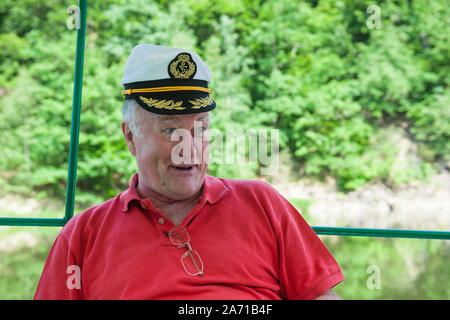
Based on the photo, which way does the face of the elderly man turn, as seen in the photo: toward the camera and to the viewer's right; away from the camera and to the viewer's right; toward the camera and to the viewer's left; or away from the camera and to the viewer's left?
toward the camera and to the viewer's right

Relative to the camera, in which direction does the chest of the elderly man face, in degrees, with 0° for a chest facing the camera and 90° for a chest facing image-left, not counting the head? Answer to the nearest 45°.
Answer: approximately 0°
